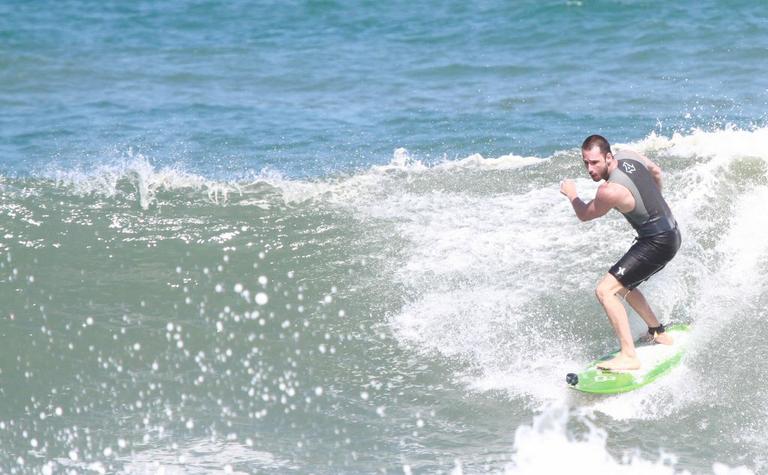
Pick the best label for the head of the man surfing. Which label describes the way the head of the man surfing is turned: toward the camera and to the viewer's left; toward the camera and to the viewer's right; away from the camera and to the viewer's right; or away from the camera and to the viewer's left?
toward the camera and to the viewer's left

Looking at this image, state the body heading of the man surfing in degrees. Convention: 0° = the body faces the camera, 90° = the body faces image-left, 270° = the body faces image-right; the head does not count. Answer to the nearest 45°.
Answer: approximately 90°
